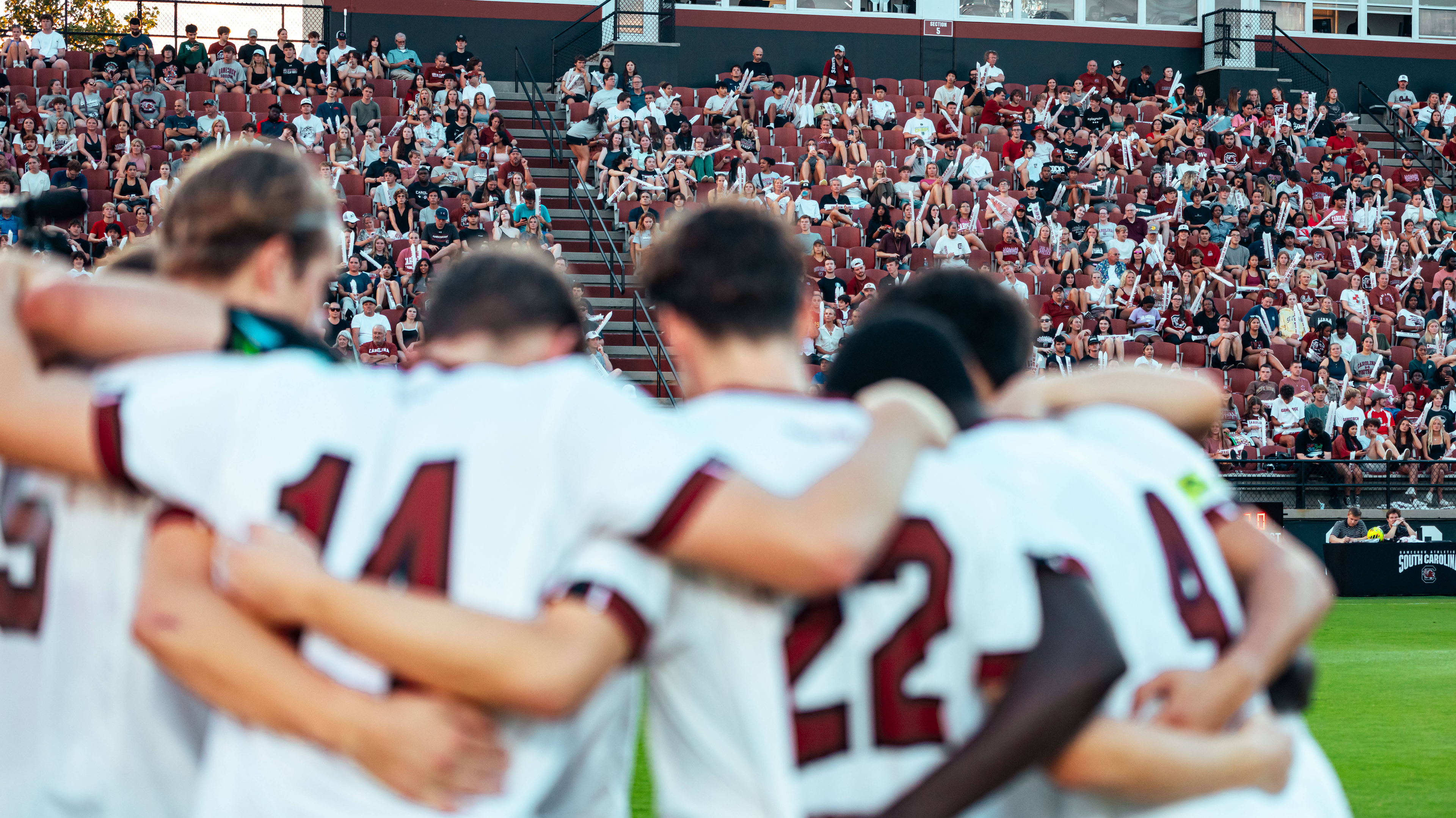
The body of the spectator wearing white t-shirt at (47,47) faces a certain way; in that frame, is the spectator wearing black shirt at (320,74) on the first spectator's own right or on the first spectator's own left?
on the first spectator's own left

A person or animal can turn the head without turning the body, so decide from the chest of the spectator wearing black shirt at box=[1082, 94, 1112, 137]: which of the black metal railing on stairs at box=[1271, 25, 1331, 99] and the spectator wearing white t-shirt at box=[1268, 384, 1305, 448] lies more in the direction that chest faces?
the spectator wearing white t-shirt

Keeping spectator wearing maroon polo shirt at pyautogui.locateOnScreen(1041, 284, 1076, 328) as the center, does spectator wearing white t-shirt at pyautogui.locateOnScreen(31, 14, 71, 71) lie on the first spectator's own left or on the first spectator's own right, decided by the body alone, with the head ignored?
on the first spectator's own right

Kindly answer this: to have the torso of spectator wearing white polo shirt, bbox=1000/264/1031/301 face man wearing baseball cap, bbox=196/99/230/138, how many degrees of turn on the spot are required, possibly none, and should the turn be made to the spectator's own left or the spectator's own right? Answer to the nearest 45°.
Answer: approximately 90° to the spectator's own right

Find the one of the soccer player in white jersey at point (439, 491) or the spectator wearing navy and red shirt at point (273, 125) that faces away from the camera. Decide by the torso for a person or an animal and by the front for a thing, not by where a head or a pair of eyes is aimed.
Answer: the soccer player in white jersey

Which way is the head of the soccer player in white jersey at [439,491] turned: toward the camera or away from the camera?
away from the camera

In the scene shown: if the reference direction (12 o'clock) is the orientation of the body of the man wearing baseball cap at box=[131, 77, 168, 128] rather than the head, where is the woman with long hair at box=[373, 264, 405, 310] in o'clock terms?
The woman with long hair is roughly at 11 o'clock from the man wearing baseball cap.
